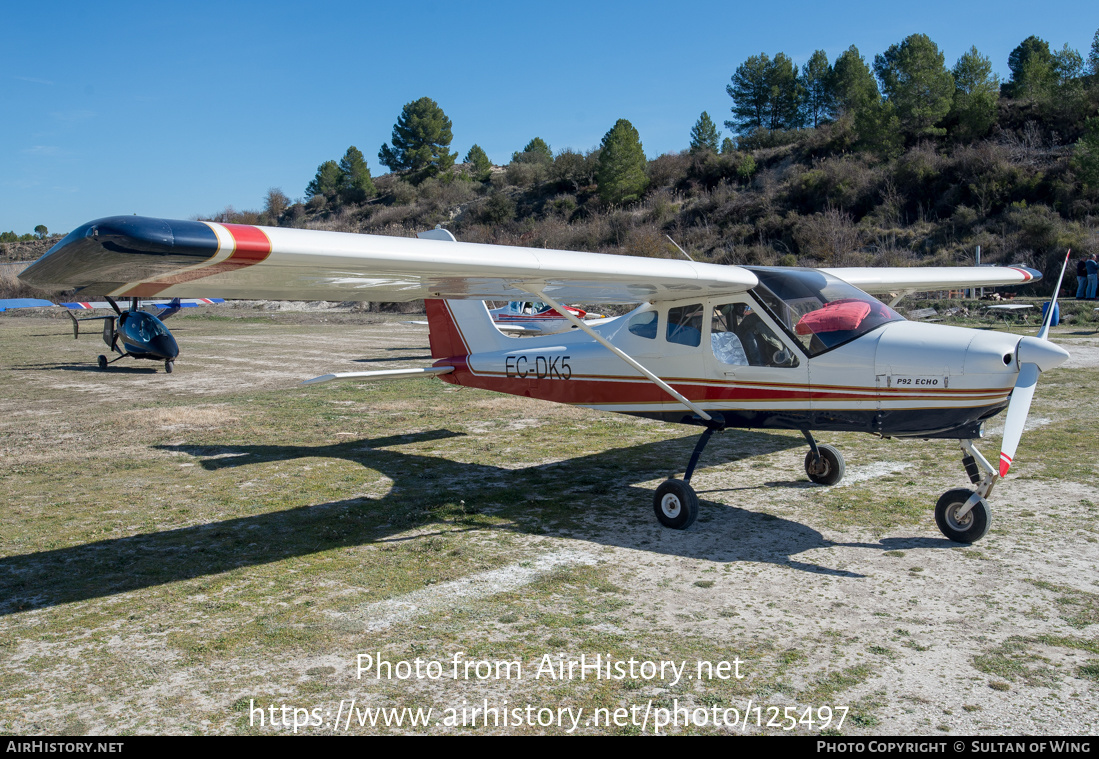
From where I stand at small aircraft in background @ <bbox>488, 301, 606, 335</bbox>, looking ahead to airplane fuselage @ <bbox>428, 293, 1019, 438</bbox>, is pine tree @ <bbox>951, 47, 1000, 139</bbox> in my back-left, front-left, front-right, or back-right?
back-left

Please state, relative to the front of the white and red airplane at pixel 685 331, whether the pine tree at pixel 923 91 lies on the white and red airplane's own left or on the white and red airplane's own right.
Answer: on the white and red airplane's own left

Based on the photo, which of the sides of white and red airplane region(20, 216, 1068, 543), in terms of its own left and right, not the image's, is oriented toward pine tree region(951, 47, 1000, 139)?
left

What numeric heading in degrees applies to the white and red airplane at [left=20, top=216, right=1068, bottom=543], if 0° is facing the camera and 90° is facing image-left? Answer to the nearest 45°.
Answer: approximately 315°

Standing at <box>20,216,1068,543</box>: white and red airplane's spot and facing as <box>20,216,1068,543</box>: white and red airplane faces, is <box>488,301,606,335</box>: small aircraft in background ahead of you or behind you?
behind
